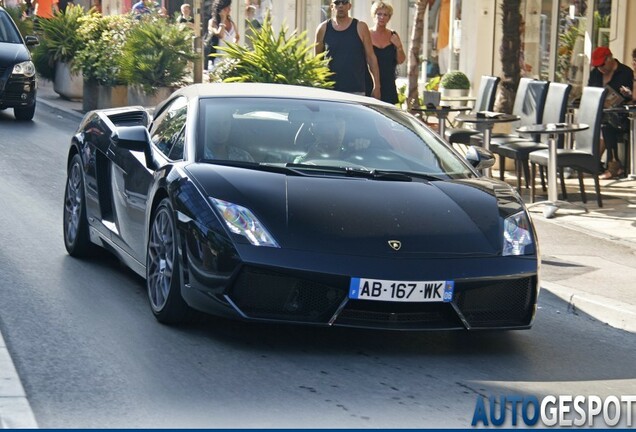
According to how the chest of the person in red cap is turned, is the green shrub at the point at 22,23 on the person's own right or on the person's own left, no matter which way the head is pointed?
on the person's own right

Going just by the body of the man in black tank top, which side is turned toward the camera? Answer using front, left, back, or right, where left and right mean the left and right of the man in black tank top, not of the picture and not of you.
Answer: front

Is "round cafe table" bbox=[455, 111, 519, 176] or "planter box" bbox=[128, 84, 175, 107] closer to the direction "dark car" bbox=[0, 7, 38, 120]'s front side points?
the round cafe table

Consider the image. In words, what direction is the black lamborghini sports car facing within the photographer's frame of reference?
facing the viewer and to the right of the viewer

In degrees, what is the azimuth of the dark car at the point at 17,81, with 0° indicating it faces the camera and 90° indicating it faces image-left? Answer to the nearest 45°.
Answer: approximately 0°

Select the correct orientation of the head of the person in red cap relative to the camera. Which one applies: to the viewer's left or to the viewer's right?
to the viewer's left

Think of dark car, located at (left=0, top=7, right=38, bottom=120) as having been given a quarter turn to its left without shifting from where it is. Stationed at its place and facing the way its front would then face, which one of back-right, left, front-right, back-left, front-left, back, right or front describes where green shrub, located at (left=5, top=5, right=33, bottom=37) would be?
left

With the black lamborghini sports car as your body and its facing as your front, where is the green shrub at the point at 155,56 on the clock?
The green shrub is roughly at 7 o'clock from the black lamborghini sports car.

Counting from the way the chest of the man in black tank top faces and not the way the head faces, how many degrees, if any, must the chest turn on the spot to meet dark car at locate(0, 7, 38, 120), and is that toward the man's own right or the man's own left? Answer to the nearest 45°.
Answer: approximately 135° to the man's own right

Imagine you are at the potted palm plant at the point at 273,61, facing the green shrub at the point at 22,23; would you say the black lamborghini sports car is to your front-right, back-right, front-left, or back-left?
back-left

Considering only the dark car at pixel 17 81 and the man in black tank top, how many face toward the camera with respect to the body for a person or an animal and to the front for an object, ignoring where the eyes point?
2

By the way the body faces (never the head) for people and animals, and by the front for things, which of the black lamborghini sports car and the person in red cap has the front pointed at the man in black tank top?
the person in red cap
